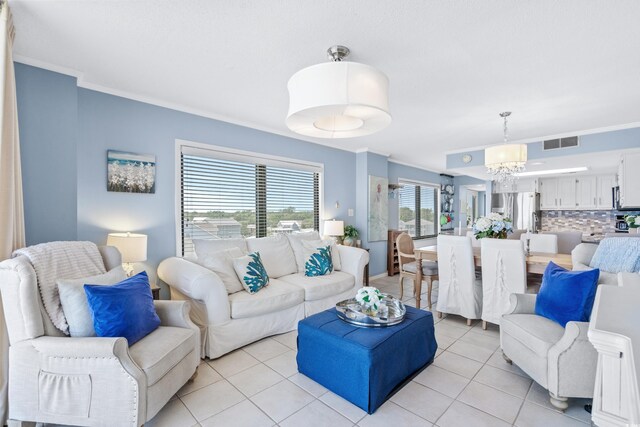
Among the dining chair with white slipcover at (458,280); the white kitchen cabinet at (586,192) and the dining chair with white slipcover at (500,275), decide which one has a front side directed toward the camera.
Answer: the white kitchen cabinet

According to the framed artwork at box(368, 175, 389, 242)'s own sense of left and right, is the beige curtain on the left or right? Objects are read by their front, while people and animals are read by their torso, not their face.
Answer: on its right

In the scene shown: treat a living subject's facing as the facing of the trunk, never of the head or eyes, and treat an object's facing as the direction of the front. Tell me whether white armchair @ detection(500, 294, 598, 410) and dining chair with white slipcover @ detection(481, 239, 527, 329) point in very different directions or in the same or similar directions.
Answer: very different directions

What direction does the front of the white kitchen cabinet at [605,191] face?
toward the camera

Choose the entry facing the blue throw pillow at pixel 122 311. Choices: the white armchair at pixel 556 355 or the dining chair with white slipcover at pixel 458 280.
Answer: the white armchair

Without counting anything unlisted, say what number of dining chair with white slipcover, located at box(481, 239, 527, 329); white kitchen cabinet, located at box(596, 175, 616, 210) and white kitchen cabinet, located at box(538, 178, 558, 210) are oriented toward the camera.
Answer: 2

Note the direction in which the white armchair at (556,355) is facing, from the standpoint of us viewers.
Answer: facing the viewer and to the left of the viewer

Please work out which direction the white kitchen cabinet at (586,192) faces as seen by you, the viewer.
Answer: facing the viewer

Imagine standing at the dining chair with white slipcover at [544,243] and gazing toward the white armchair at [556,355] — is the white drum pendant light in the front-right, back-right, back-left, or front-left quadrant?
front-right

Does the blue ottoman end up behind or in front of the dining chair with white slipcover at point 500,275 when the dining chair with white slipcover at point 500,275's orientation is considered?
behind

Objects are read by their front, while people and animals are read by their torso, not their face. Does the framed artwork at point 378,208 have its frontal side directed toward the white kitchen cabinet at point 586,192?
no

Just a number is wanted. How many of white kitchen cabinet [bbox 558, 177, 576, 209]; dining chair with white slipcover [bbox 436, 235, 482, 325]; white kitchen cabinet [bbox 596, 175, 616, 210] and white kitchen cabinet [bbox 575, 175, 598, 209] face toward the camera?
3

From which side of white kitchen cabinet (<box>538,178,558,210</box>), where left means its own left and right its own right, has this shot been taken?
front

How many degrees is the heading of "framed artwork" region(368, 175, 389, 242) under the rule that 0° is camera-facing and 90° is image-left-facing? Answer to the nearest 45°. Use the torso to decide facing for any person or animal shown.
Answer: approximately 315°

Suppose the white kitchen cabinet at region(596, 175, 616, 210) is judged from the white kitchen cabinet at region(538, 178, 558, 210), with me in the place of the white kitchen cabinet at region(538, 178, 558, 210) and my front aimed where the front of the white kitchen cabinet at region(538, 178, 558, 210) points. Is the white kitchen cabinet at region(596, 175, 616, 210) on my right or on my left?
on my left

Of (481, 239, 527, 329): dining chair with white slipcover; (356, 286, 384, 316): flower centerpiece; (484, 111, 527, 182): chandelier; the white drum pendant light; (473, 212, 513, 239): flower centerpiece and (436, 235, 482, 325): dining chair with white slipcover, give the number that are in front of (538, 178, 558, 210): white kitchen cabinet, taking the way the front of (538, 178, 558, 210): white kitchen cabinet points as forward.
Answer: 6

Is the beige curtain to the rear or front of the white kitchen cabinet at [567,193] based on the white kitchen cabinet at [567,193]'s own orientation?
to the front

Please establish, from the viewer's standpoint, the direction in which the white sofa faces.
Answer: facing the viewer and to the right of the viewer
